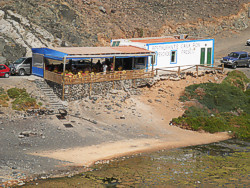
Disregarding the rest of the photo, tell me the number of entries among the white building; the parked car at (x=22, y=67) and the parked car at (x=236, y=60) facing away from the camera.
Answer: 0

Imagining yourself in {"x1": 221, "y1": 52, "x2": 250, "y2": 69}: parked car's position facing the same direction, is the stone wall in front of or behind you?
in front

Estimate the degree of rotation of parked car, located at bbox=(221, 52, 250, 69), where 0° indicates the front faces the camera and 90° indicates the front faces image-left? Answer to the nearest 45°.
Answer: approximately 45°

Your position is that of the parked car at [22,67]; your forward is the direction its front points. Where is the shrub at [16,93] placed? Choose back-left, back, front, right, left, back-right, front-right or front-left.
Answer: front-left

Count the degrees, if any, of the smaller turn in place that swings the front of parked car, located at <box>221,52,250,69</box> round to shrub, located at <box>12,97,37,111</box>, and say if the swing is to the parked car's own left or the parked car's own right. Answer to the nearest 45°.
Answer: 0° — it already faces it

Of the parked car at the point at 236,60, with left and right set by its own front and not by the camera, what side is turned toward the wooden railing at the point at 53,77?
front

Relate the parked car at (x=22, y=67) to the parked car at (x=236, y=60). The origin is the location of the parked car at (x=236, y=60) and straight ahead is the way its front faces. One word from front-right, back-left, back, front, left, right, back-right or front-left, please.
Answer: front

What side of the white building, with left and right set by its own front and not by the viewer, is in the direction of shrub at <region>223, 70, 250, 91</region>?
left

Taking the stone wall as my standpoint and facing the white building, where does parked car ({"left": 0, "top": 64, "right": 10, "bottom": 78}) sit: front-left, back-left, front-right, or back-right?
back-left

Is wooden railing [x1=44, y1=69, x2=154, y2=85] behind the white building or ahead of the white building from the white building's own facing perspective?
ahead

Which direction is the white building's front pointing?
toward the camera

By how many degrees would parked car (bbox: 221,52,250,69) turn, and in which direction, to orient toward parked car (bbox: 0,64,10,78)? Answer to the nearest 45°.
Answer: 0° — it already faces it
